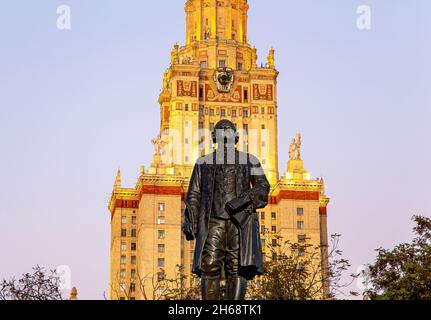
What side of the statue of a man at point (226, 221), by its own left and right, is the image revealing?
front
